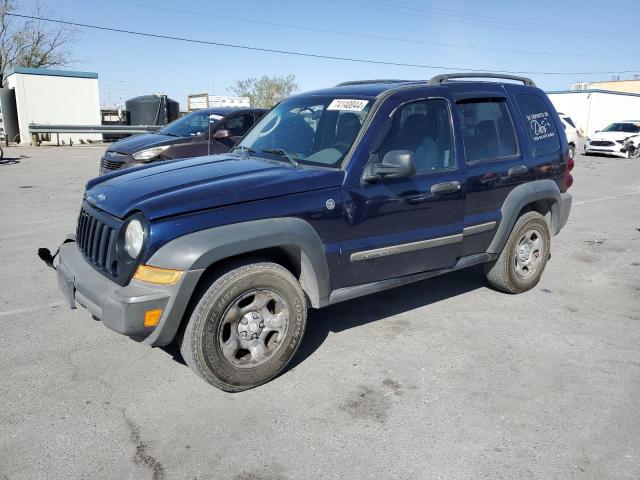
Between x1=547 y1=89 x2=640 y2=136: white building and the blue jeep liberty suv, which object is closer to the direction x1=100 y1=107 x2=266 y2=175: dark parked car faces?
the blue jeep liberty suv

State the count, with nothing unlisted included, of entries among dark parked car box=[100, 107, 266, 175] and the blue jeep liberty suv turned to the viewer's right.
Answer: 0

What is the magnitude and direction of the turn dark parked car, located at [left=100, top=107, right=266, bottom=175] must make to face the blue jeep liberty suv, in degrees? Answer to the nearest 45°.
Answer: approximately 45° to its left

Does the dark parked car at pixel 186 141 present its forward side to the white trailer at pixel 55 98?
no

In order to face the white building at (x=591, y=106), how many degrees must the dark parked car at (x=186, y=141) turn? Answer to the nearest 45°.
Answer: approximately 180°

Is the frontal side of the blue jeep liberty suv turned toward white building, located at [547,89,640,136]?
no

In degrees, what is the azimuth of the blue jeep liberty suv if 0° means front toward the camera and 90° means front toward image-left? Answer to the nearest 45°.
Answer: approximately 45°

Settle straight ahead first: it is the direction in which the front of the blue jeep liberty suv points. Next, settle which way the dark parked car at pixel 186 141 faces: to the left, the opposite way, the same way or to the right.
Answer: the same way

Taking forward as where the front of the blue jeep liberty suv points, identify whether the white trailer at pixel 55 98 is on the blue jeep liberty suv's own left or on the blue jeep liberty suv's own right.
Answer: on the blue jeep liberty suv's own right

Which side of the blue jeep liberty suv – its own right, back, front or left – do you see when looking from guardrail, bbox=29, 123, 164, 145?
right

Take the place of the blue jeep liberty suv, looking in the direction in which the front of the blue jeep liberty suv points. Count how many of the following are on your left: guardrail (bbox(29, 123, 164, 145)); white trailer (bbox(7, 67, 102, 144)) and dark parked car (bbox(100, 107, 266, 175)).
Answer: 0
